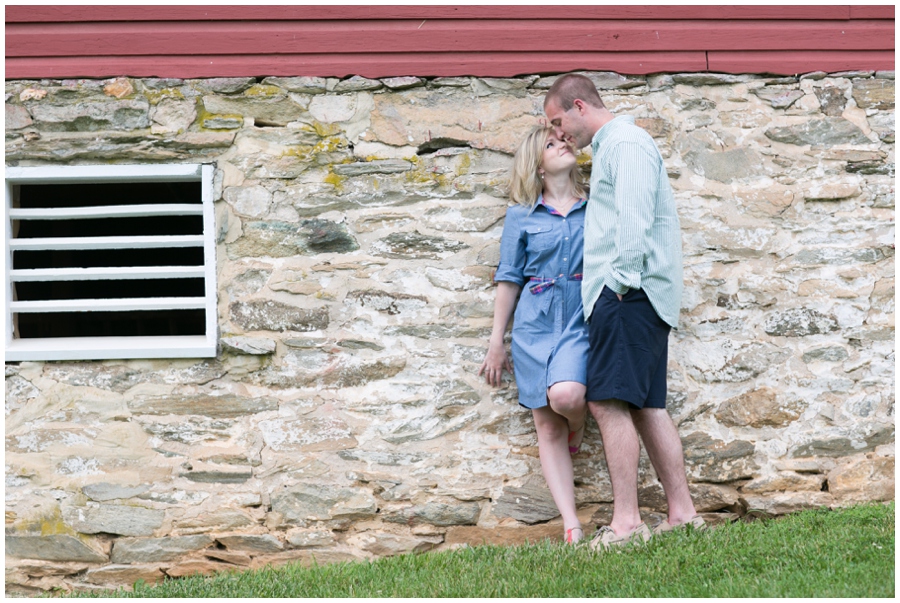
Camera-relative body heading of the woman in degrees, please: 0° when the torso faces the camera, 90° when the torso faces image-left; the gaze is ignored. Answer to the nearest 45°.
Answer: approximately 315°

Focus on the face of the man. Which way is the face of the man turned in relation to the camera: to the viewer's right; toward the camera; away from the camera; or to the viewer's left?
to the viewer's left

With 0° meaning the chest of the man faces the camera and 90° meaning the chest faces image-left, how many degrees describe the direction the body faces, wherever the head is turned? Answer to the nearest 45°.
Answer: approximately 90°

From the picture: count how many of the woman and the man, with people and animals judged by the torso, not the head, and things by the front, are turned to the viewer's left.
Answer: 1
